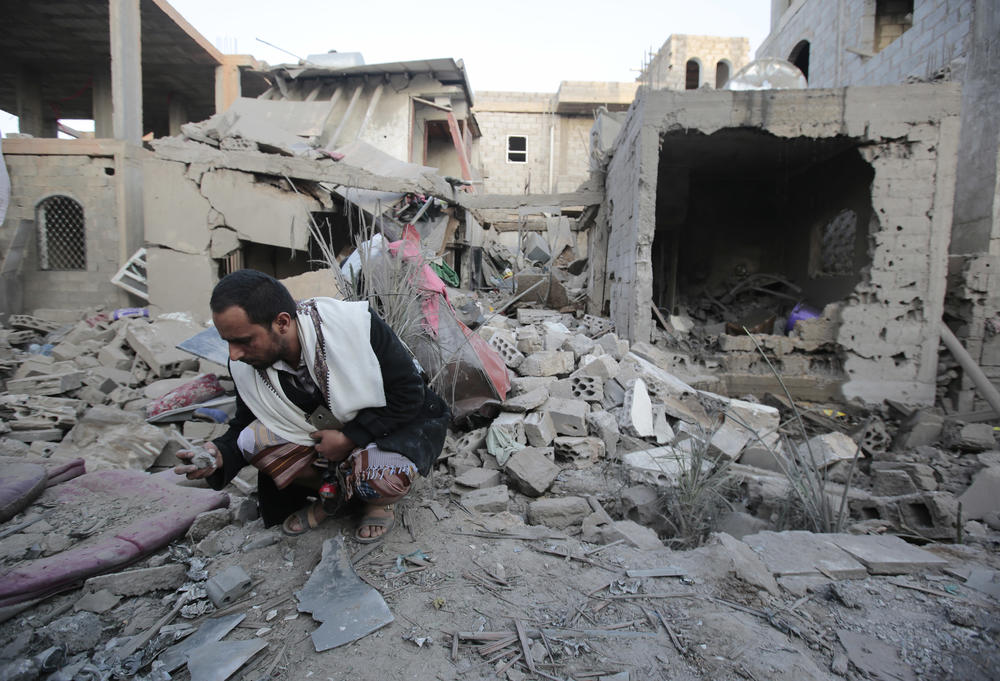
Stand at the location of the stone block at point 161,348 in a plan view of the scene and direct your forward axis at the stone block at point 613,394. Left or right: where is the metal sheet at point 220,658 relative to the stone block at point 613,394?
right

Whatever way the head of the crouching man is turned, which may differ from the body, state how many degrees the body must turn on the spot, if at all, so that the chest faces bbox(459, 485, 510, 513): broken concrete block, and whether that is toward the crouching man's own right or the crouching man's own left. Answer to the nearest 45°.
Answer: approximately 180°

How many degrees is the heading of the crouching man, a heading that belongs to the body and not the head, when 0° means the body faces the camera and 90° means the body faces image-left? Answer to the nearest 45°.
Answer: approximately 45°

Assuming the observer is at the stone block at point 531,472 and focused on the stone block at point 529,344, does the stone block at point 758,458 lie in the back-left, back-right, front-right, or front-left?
front-right

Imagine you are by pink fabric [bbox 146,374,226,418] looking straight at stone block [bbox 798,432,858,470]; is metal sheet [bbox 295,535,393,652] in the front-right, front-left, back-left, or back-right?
front-right

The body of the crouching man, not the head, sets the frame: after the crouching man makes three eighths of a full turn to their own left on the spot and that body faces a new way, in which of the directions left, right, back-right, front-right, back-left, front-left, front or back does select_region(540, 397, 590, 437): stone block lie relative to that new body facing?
front-left

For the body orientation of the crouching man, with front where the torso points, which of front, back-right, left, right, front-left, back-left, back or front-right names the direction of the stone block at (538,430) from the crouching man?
back

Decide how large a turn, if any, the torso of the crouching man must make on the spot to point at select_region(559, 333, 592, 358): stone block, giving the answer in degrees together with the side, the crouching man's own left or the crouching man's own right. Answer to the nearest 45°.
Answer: approximately 180°

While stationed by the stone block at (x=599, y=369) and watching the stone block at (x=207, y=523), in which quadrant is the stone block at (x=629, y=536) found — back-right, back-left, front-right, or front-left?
front-left

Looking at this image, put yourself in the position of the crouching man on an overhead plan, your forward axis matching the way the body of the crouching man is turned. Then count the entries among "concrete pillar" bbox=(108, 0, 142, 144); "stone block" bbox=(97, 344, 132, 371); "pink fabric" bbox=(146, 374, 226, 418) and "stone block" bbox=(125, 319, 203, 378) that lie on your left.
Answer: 0

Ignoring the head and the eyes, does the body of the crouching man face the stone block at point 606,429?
no

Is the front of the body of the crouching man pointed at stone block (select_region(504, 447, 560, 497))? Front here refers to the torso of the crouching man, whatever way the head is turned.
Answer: no

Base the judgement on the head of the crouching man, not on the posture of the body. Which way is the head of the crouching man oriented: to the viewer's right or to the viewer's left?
to the viewer's left
